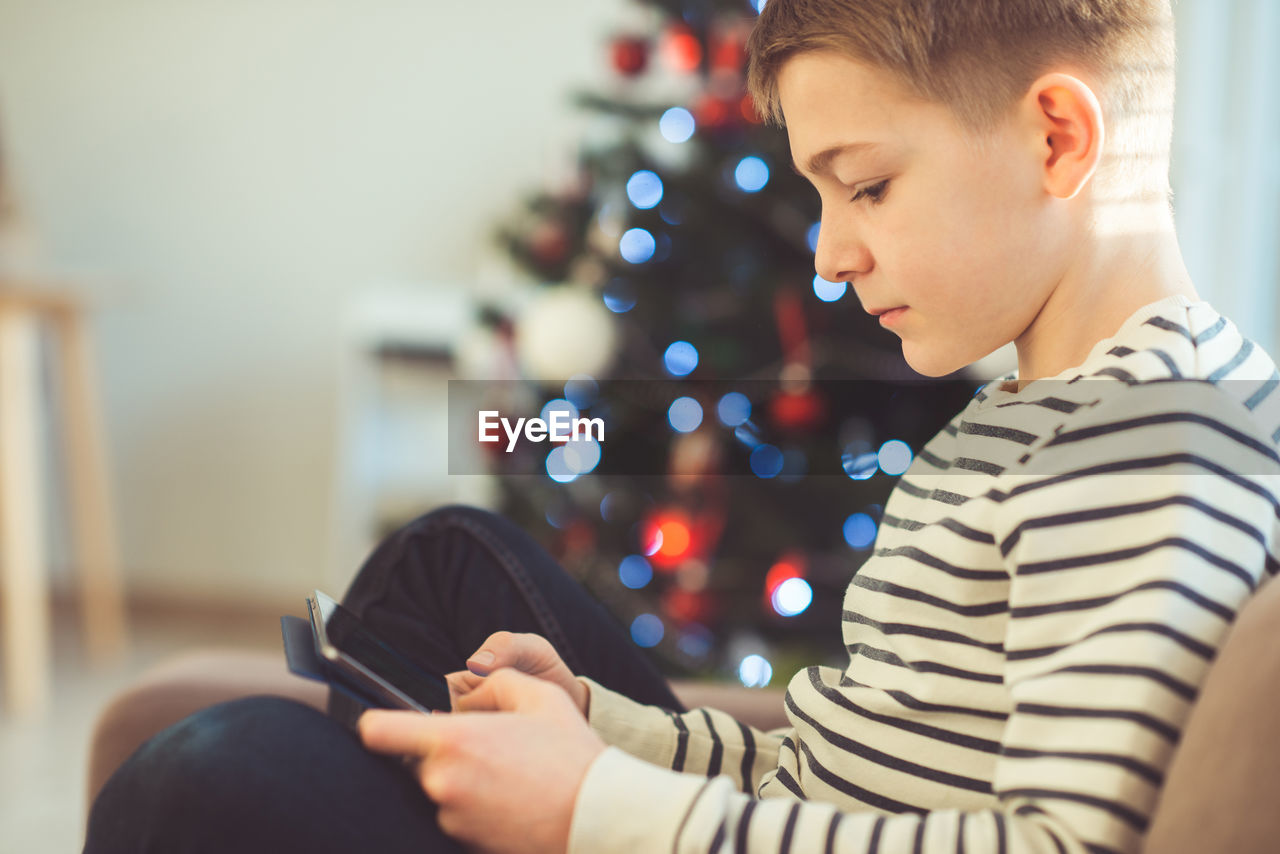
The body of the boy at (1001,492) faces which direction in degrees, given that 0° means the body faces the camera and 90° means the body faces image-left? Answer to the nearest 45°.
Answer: approximately 90°

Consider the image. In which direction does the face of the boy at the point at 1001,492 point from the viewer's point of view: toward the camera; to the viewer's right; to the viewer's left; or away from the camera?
to the viewer's left

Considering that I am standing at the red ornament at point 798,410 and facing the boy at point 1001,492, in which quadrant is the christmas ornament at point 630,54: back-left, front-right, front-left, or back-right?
back-right
